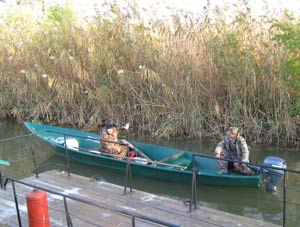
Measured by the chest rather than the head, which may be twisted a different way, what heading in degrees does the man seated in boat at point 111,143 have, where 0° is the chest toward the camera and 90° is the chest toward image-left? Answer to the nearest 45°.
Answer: approximately 315°

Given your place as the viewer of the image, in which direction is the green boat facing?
facing away from the viewer and to the left of the viewer

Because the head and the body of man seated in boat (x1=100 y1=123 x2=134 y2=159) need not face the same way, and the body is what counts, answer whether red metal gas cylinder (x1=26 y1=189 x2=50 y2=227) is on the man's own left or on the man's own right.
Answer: on the man's own right

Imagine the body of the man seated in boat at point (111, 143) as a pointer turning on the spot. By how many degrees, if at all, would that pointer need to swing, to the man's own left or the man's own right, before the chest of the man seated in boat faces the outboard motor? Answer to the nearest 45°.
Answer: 0° — they already face it

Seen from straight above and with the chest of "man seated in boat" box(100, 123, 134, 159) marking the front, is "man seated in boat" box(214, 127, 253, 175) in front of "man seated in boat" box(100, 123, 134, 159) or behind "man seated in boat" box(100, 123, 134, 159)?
in front

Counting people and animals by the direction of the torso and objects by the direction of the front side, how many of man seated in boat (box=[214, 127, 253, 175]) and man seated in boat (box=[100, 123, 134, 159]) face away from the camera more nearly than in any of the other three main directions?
0
